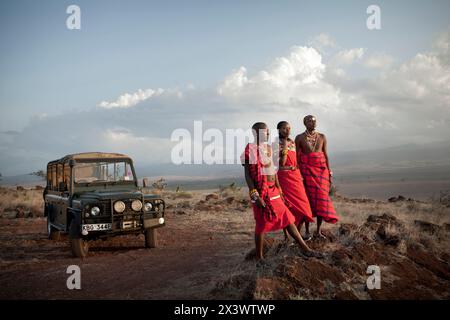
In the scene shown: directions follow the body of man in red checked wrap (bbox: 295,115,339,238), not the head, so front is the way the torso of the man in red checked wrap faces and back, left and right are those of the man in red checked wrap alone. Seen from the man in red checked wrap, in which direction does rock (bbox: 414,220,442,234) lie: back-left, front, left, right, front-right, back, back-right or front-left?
back-left

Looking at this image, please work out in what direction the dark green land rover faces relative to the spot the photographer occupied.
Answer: facing the viewer and to the right of the viewer

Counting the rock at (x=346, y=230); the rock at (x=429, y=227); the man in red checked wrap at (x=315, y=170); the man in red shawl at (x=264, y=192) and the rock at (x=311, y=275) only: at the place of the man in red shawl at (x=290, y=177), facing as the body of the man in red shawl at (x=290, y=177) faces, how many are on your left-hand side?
3

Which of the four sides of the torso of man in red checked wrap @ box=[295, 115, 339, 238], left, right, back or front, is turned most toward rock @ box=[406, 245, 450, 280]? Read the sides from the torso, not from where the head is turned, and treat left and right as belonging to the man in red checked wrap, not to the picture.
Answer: left

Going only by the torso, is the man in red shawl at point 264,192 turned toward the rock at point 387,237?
no

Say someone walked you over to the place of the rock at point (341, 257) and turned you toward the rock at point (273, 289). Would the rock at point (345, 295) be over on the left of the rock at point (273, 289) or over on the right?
left

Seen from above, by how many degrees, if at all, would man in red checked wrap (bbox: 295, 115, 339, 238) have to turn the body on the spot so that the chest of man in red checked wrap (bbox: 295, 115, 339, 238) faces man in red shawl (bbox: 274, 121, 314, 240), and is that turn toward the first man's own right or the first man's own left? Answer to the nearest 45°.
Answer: approximately 45° to the first man's own right

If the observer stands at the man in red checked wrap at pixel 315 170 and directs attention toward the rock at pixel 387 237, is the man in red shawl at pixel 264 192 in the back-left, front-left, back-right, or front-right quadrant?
back-right

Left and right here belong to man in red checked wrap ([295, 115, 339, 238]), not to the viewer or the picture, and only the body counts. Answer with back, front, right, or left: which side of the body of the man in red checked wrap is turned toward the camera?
front

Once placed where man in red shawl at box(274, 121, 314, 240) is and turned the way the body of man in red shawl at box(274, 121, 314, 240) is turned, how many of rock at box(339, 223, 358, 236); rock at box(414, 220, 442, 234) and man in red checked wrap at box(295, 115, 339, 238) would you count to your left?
3

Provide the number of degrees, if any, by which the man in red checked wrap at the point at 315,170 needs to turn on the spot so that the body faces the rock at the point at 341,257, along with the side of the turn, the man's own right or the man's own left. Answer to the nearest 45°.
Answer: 0° — they already face it
